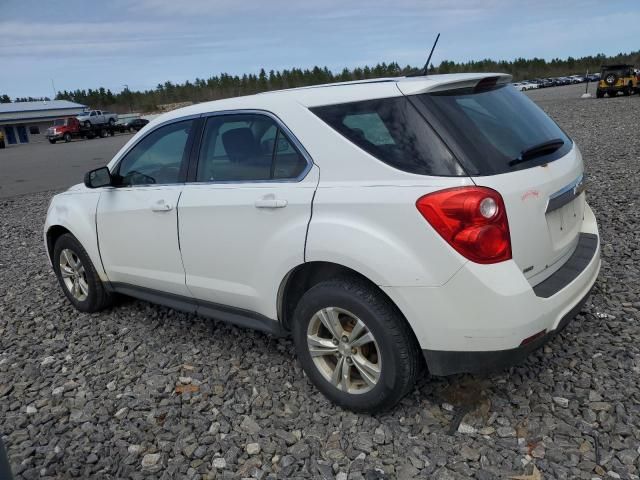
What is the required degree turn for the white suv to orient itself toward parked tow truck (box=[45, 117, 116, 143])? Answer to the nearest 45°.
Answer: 0° — it already faces it

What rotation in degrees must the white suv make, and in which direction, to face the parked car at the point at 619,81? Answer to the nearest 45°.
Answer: approximately 90° to its right

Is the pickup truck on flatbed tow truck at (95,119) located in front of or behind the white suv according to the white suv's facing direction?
in front

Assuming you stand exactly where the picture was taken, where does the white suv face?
facing away from the viewer and to the left of the viewer
